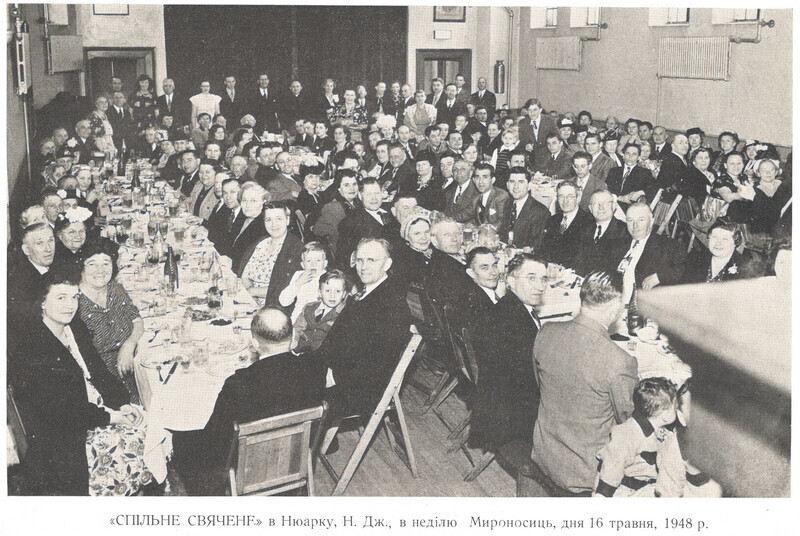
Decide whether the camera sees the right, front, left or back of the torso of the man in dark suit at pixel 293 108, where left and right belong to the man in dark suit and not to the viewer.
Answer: front

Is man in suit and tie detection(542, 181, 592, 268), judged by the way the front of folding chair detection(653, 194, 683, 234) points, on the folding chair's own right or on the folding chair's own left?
on the folding chair's own left

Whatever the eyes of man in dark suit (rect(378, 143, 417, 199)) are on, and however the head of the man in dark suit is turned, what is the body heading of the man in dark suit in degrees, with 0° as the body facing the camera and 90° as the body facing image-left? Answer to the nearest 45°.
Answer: approximately 45°

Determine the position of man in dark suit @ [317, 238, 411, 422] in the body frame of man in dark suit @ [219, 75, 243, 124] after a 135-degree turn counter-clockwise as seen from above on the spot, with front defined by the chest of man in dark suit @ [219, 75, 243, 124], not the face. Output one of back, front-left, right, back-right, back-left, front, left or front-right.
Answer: back-right

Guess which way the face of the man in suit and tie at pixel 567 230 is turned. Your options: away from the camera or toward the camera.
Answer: toward the camera

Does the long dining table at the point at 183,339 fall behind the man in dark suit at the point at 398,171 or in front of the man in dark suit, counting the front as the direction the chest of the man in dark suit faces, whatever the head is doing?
in front

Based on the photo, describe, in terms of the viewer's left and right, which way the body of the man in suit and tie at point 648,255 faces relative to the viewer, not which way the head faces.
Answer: facing the viewer and to the left of the viewer

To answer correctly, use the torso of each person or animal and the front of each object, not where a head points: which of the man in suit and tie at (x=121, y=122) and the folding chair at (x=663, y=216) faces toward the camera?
the man in suit and tie

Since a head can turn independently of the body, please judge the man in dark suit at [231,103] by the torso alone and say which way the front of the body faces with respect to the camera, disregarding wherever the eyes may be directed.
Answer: toward the camera

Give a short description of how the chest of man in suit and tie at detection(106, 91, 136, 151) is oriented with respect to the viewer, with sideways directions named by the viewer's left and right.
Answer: facing the viewer

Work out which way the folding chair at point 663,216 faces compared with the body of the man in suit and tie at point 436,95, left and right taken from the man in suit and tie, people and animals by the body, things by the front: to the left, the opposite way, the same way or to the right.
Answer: to the right

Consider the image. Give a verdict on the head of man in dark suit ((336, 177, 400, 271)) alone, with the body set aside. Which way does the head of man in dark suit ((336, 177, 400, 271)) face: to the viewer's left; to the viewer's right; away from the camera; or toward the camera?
toward the camera

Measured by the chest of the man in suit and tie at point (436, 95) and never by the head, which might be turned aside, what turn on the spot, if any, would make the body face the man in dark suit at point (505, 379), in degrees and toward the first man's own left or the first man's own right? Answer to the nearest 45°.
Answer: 0° — they already face them

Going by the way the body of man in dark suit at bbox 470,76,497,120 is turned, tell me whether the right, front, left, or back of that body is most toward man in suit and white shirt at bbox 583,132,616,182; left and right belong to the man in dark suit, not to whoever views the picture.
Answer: front

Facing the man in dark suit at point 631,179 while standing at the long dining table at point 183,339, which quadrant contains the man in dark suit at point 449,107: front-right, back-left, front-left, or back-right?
front-left
